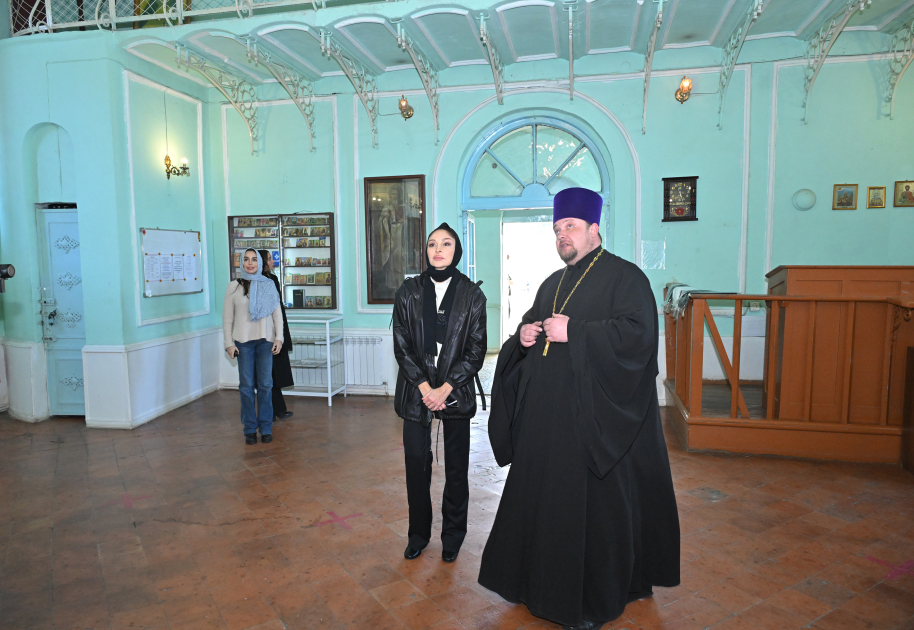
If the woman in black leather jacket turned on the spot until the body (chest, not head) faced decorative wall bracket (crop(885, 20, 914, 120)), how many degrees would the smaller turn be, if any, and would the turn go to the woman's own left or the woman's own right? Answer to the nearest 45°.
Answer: approximately 135° to the woman's own left

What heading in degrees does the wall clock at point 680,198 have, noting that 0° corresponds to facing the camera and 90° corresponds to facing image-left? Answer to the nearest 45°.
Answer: approximately 0°

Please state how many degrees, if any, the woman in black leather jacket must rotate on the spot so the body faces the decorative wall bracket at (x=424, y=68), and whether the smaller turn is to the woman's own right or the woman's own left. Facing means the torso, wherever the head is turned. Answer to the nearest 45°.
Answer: approximately 180°

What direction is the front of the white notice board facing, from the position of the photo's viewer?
facing the viewer and to the right of the viewer

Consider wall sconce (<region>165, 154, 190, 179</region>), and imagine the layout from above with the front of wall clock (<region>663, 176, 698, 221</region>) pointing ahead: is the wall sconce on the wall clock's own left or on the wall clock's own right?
on the wall clock's own right

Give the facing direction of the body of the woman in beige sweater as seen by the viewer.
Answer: toward the camera

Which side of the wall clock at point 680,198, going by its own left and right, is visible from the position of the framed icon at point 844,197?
left

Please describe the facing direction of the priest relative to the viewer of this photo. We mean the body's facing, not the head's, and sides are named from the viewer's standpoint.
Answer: facing the viewer and to the left of the viewer

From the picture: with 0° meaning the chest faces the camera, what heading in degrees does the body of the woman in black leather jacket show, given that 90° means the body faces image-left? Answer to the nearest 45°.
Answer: approximately 0°

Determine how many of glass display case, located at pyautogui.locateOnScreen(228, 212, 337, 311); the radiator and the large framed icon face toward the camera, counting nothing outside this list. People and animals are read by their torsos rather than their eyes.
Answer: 3
